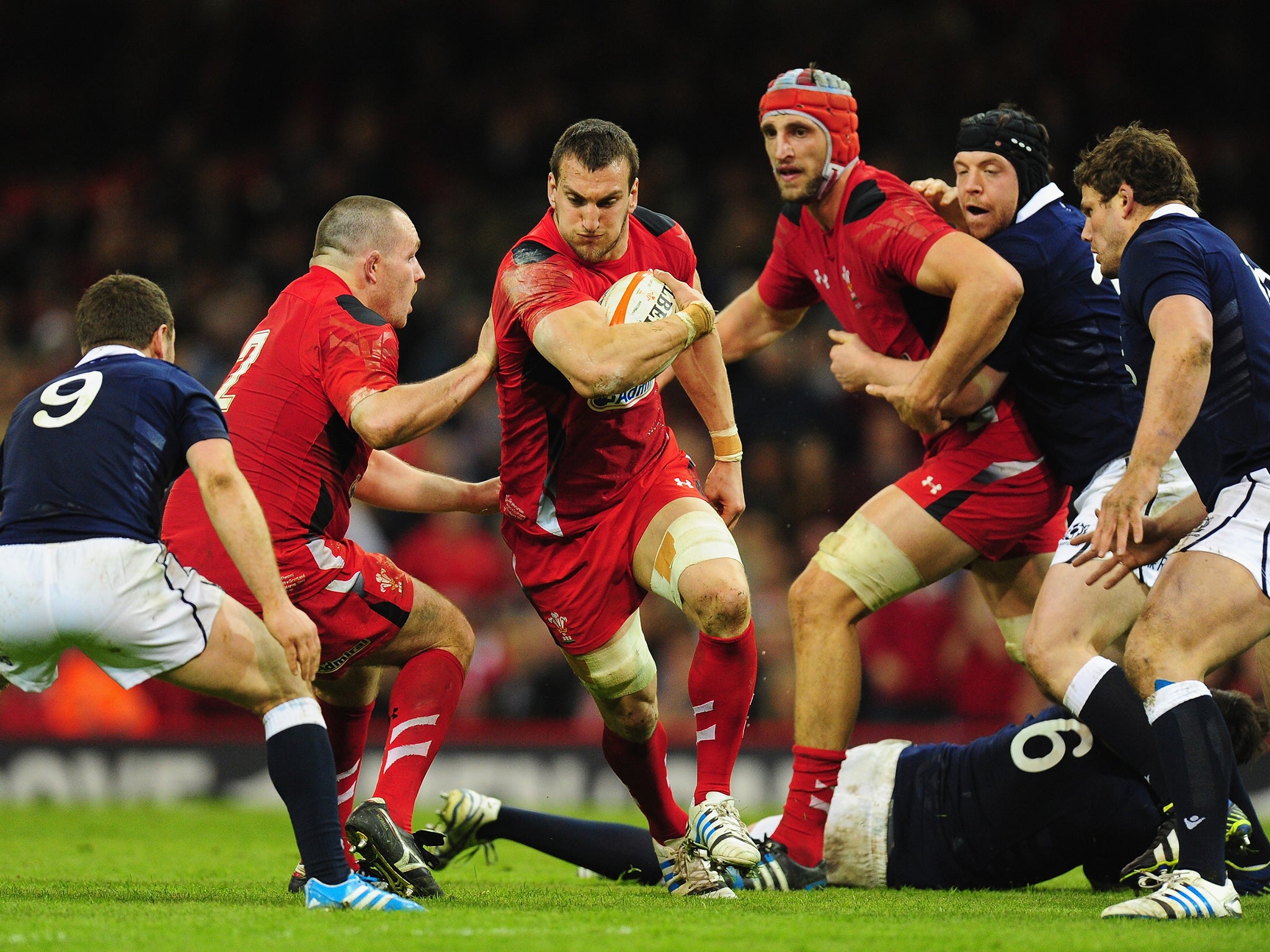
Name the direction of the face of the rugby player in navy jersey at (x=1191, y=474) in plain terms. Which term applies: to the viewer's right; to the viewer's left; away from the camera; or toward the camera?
to the viewer's left

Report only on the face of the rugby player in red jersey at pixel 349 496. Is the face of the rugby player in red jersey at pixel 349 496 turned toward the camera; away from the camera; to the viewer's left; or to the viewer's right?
to the viewer's right

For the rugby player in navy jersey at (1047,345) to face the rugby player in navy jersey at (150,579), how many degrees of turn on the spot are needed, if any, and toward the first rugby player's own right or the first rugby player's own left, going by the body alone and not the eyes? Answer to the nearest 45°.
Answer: approximately 45° to the first rugby player's own left

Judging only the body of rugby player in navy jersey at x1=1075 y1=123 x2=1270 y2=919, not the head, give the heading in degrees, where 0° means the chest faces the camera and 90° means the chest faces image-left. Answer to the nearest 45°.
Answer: approximately 90°

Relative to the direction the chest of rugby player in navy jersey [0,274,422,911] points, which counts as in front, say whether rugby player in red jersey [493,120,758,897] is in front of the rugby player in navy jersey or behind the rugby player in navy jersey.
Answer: in front

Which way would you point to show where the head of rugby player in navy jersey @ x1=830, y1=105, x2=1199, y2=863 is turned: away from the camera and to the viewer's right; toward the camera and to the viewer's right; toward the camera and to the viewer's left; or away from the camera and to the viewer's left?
toward the camera and to the viewer's left

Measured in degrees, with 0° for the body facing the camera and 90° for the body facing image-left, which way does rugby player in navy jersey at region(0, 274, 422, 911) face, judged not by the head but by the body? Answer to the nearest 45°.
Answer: approximately 225°

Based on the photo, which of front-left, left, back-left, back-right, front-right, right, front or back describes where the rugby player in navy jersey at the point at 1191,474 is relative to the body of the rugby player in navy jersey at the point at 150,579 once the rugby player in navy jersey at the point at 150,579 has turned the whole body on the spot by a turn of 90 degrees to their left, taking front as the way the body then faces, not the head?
back-right

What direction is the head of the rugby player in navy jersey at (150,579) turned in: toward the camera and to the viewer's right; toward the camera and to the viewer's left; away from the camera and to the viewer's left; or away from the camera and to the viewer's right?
away from the camera and to the viewer's right

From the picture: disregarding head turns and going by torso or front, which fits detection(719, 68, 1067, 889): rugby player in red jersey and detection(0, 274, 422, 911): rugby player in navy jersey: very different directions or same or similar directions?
very different directions

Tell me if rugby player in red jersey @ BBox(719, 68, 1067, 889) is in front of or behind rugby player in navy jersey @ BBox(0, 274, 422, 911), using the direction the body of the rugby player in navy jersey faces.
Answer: in front
